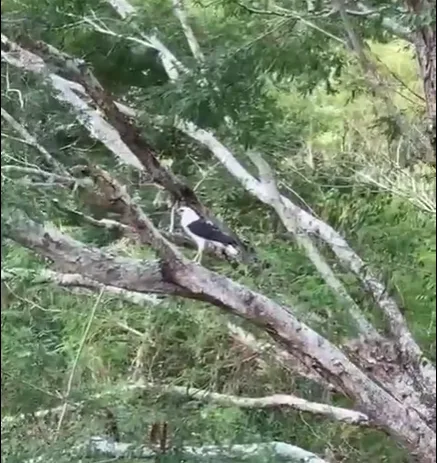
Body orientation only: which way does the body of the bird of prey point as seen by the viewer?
to the viewer's left
